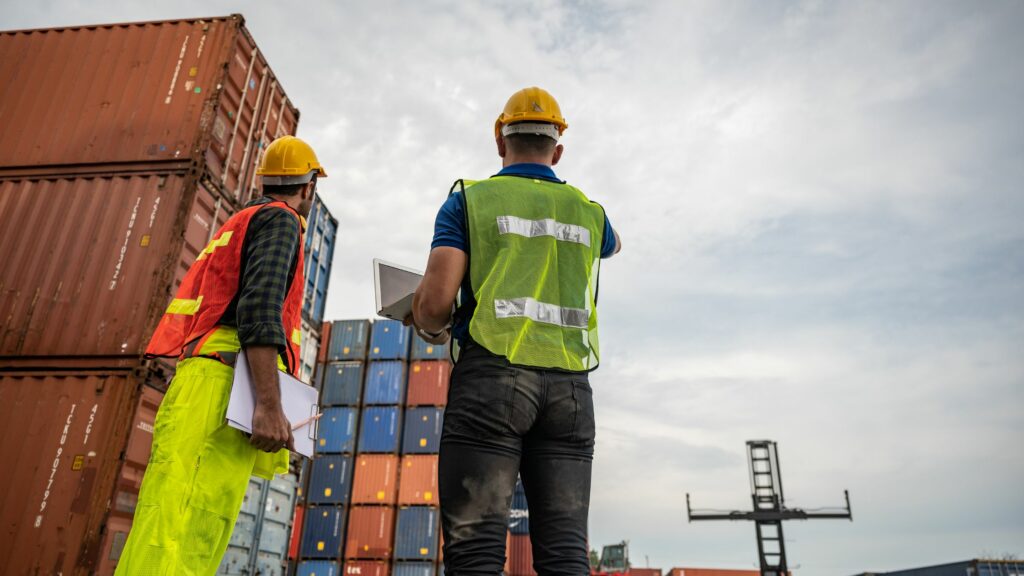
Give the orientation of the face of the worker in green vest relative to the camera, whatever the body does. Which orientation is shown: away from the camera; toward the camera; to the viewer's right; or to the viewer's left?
away from the camera

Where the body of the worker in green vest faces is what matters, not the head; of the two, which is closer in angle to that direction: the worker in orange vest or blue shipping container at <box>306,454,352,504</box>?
the blue shipping container

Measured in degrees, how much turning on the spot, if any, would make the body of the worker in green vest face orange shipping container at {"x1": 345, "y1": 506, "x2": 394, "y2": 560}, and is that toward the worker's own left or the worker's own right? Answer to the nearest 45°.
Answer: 0° — they already face it

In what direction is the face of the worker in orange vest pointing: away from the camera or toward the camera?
away from the camera

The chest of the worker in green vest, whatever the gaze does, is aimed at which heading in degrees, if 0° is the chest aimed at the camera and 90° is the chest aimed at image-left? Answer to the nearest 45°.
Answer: approximately 180°

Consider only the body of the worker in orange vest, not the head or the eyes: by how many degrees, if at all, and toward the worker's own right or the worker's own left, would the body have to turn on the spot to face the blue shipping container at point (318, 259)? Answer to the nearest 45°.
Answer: approximately 45° to the worker's own left

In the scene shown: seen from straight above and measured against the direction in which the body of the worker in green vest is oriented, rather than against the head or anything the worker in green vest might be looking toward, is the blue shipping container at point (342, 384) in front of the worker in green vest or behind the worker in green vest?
in front

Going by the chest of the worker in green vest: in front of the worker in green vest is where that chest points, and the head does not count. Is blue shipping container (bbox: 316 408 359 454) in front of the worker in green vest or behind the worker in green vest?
in front

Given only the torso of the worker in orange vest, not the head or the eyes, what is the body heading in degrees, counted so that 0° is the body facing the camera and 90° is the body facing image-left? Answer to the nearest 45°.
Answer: approximately 225°

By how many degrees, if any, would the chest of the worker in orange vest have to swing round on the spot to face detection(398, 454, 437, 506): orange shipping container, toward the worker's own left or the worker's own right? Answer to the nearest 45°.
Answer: approximately 45° to the worker's own left

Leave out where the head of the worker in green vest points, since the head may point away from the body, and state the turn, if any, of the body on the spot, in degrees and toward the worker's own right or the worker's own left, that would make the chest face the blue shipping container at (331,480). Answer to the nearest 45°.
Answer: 0° — they already face it
